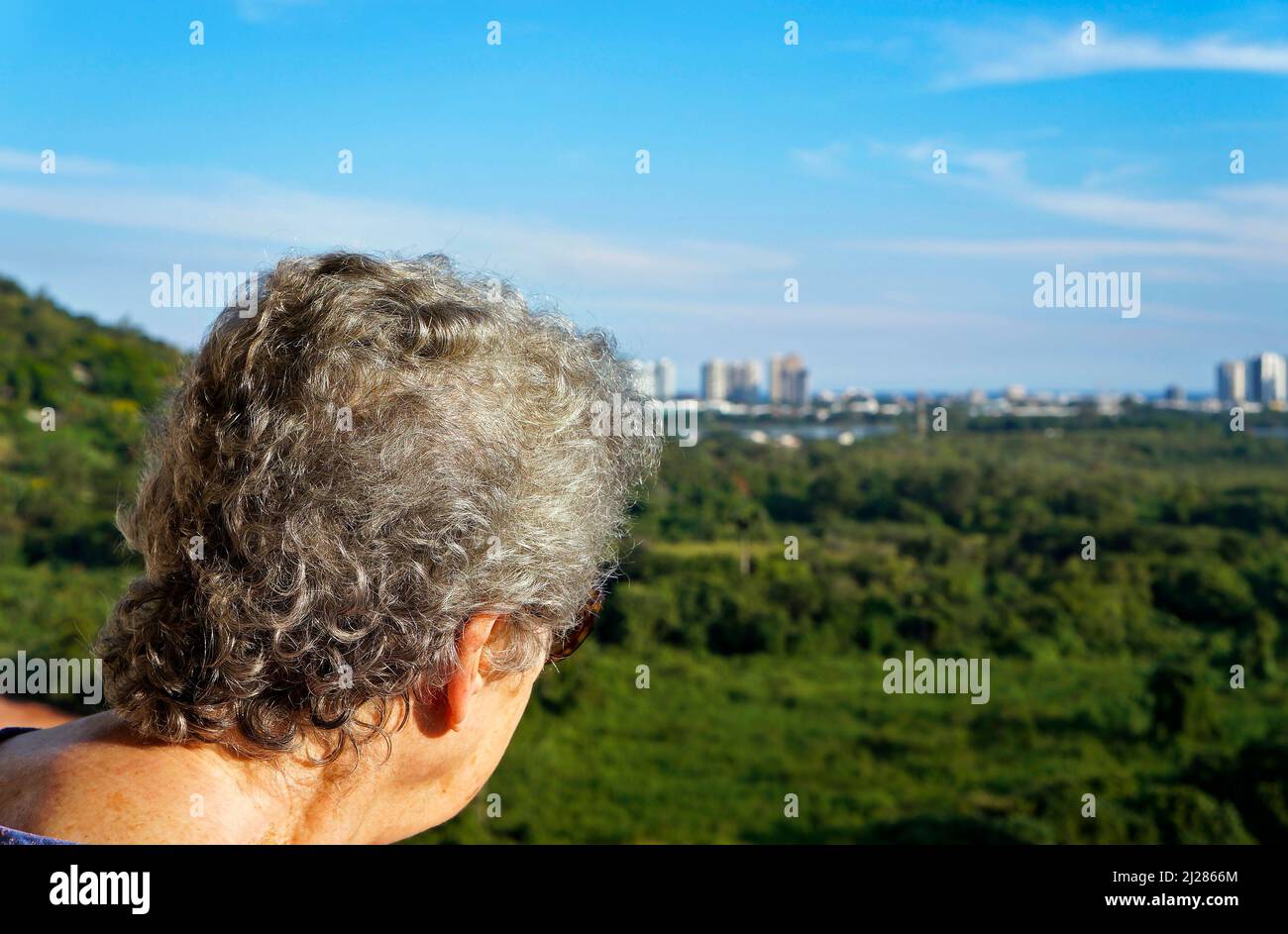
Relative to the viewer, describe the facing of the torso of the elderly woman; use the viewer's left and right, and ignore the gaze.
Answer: facing away from the viewer and to the right of the viewer

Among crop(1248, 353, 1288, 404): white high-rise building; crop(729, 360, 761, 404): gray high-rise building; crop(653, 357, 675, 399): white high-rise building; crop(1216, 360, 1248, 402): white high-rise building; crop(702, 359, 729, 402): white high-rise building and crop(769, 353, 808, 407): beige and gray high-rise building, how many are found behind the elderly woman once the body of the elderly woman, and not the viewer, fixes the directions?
0

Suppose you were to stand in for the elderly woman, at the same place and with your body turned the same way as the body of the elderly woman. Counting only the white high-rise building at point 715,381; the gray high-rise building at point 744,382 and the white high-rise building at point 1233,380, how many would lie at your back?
0

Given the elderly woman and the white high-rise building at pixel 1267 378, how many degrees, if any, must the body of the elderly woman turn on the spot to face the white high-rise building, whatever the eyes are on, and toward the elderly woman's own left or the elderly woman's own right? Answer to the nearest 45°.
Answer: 0° — they already face it

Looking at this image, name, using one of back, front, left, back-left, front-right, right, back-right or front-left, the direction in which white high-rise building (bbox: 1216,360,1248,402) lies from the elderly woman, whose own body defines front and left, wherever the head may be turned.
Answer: front

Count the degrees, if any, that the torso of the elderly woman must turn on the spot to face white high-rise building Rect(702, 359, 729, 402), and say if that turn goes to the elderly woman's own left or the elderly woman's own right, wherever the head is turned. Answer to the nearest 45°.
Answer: approximately 45° to the elderly woman's own left

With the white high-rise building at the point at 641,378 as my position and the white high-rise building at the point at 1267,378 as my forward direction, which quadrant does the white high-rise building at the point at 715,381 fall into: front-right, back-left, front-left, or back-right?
front-left

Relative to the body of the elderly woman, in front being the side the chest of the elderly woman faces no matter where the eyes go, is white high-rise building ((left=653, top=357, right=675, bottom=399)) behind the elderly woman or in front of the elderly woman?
in front

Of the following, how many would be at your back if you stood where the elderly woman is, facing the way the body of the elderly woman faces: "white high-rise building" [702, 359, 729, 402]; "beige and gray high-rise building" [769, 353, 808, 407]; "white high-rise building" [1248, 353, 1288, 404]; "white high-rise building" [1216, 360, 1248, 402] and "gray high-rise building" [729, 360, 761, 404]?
0

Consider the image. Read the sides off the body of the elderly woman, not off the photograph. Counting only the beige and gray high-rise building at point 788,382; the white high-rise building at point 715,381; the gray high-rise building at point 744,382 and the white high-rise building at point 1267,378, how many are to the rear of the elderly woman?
0

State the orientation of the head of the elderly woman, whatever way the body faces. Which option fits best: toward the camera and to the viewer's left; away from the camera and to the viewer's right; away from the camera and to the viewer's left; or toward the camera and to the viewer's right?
away from the camera and to the viewer's right
